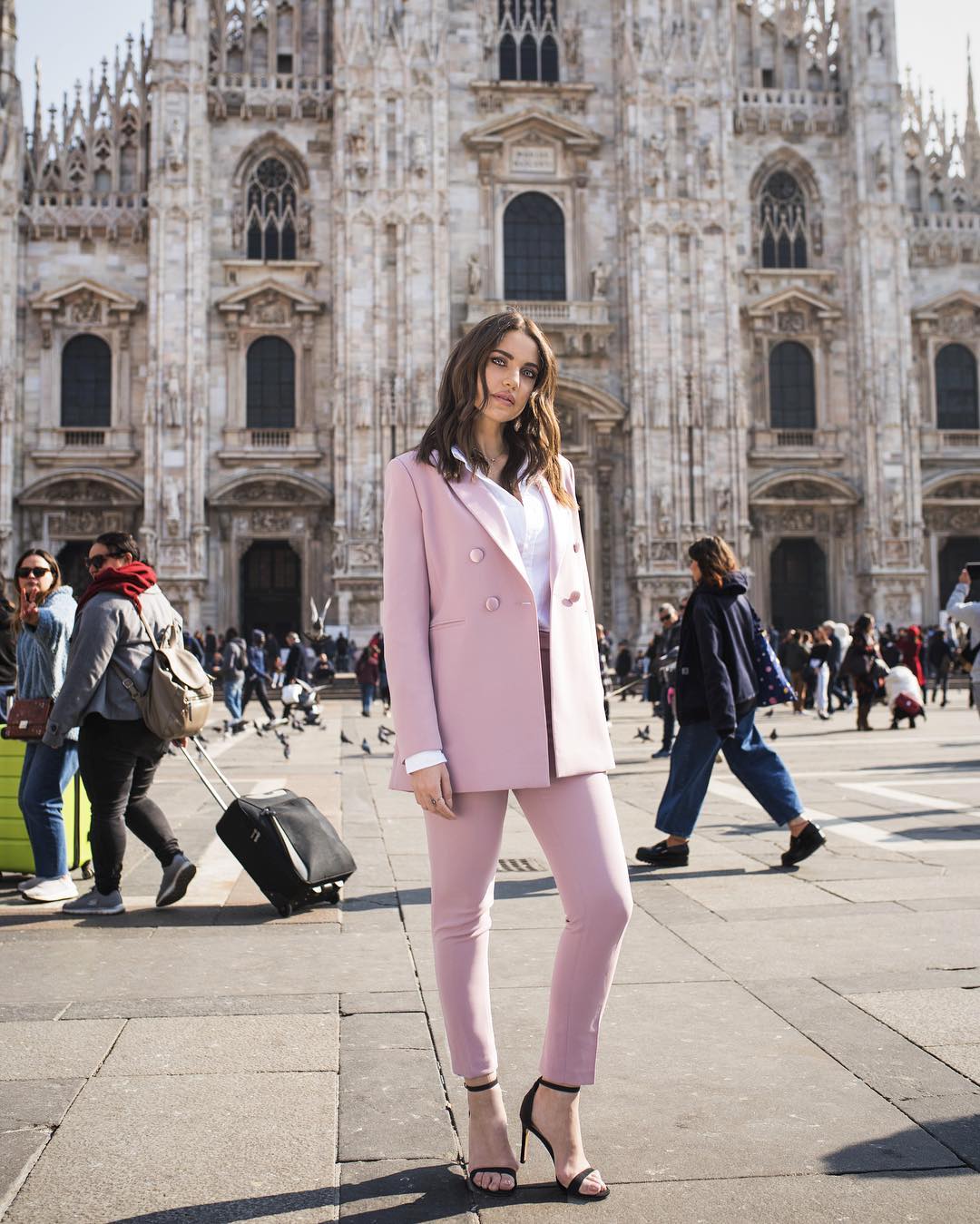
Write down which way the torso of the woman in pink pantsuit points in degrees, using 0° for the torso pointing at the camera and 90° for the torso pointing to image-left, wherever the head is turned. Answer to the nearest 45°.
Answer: approximately 315°

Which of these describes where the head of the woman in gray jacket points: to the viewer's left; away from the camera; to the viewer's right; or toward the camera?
to the viewer's left

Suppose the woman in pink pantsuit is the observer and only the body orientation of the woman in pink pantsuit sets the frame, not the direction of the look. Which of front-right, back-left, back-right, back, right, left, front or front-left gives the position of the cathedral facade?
back-left

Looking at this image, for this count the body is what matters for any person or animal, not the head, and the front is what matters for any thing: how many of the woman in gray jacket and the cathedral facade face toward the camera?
1

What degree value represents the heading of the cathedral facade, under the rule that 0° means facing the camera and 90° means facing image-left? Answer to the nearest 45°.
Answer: approximately 0°

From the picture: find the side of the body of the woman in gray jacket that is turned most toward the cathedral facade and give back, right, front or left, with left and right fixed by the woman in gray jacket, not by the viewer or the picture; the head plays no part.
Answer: right

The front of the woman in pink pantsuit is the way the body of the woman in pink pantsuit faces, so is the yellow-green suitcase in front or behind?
behind

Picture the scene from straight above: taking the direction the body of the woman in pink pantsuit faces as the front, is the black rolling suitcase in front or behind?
behind

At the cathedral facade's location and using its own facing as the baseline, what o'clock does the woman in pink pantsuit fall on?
The woman in pink pantsuit is roughly at 12 o'clock from the cathedral facade.

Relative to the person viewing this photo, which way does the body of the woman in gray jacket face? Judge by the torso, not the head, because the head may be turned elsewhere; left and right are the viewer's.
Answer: facing to the left of the viewer

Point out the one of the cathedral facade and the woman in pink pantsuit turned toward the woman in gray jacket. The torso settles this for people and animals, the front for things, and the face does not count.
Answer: the cathedral facade

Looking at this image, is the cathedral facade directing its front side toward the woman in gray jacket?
yes
